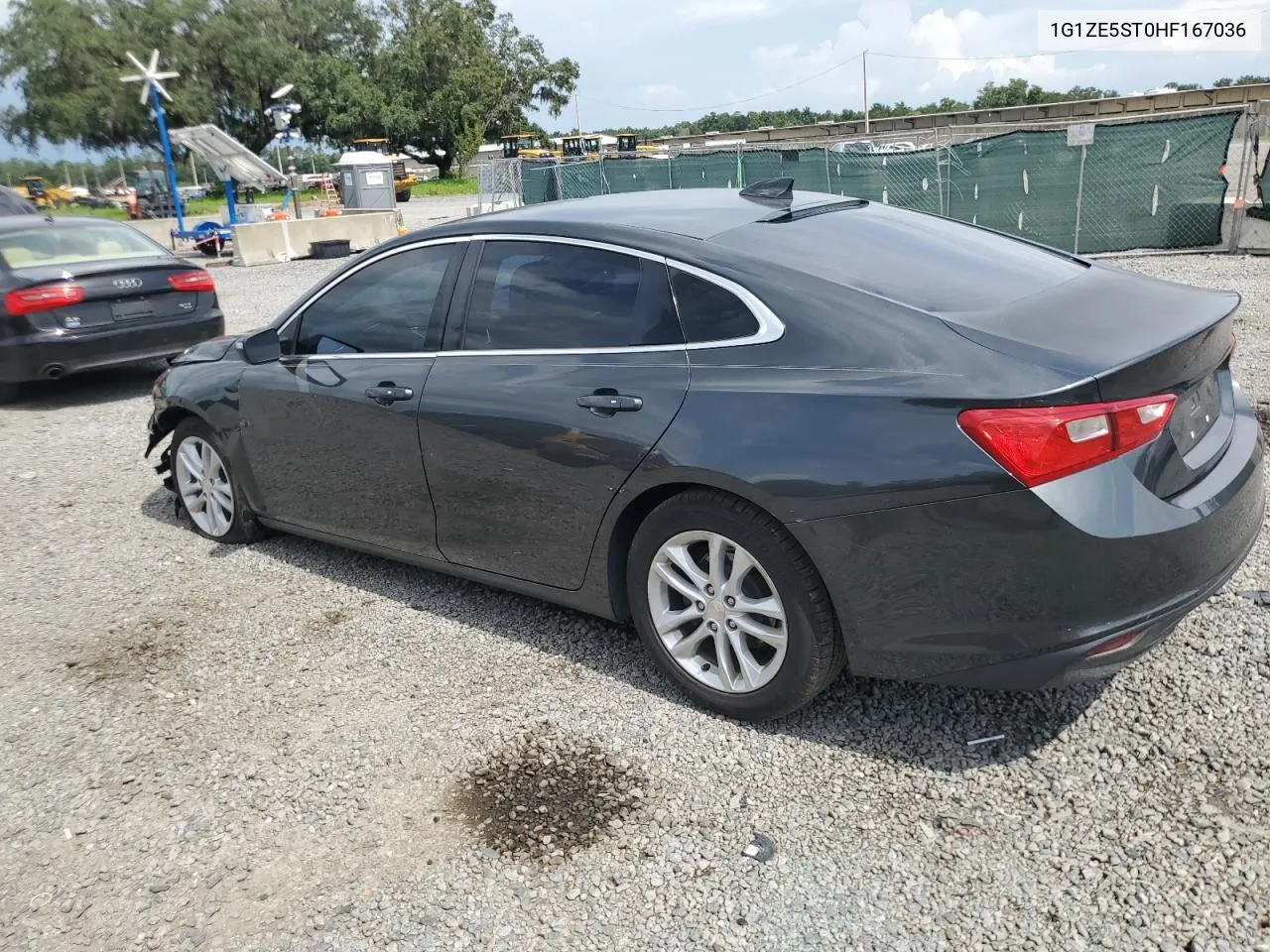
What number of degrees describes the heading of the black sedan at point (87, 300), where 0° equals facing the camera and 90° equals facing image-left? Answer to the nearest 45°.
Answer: approximately 135°

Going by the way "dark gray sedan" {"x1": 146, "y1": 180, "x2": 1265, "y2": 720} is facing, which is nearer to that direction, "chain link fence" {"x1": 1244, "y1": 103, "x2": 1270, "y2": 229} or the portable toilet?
the portable toilet

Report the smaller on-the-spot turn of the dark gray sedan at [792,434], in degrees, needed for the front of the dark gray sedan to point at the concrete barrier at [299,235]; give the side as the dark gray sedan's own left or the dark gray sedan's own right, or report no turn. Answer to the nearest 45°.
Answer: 0° — it already faces it

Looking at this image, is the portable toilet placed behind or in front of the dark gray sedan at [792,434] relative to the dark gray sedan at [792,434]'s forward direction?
in front

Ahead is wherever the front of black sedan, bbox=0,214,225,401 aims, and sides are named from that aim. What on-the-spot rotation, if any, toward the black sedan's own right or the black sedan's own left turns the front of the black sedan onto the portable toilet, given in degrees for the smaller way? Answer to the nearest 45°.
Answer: approximately 45° to the black sedan's own right

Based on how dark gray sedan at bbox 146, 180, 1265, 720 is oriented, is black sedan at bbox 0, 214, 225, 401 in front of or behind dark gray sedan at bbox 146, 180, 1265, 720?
in front

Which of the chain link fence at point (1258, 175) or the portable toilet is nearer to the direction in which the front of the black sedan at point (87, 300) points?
the portable toilet

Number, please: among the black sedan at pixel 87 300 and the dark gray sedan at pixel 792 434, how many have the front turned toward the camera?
0

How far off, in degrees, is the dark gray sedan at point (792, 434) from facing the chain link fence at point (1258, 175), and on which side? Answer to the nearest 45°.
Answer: approximately 90° to its right

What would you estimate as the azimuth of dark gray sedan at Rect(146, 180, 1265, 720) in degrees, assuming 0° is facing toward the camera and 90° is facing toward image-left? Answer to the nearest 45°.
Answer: approximately 135°

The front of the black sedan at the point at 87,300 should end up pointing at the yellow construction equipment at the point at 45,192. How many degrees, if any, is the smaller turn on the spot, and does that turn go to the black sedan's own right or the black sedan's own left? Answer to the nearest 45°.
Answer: approximately 45° to the black sedan's own right

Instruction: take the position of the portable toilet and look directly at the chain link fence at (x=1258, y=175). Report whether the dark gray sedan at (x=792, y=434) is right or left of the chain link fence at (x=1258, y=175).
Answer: right

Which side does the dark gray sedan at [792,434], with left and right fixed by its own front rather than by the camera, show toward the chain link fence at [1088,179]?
right

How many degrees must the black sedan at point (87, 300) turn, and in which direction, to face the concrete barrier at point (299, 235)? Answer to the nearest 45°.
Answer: approximately 45° to its right
